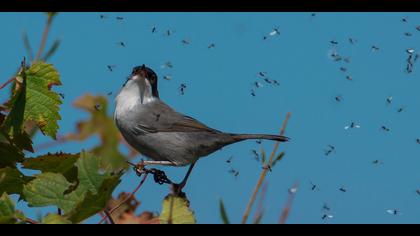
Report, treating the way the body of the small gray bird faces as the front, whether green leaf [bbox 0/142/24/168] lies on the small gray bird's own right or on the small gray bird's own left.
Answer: on the small gray bird's own left

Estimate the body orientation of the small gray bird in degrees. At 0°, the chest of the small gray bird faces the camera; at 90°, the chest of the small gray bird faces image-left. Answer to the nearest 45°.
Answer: approximately 90°
